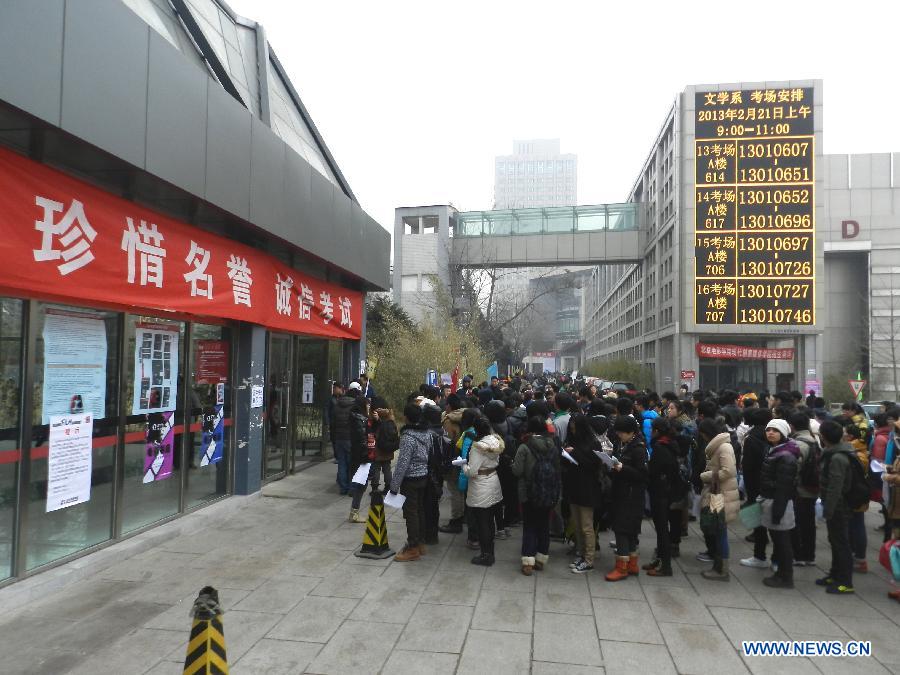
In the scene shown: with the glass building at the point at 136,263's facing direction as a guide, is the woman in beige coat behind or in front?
in front

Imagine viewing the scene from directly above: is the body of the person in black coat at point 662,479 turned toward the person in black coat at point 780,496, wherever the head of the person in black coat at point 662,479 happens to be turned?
no

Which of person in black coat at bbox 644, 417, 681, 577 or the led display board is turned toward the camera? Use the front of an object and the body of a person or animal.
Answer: the led display board

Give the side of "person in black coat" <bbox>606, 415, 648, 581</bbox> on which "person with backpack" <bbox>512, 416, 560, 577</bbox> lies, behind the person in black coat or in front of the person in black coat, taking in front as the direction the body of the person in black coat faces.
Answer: in front

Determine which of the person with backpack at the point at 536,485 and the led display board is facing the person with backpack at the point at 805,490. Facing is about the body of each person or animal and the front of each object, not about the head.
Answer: the led display board

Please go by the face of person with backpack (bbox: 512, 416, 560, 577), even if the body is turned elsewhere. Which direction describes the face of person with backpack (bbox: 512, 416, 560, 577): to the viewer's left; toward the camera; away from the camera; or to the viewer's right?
away from the camera

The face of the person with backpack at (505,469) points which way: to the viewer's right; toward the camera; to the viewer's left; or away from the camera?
away from the camera

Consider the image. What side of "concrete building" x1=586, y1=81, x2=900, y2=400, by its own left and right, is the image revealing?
front

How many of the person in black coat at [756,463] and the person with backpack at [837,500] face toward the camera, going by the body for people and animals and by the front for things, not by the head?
0

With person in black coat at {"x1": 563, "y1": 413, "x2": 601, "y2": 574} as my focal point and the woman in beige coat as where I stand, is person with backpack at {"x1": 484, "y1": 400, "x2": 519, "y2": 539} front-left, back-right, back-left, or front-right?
front-right

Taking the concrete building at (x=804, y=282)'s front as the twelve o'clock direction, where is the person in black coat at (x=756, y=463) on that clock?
The person in black coat is roughly at 12 o'clock from the concrete building.

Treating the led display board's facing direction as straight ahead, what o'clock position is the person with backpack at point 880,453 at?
The person with backpack is roughly at 12 o'clock from the led display board.

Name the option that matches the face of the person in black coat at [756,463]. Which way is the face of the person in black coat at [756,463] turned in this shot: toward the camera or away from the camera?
away from the camera

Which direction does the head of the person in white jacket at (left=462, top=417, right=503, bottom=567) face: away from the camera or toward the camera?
away from the camera

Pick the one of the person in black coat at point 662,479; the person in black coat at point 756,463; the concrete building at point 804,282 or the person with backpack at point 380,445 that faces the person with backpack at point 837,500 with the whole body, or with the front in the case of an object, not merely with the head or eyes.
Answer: the concrete building

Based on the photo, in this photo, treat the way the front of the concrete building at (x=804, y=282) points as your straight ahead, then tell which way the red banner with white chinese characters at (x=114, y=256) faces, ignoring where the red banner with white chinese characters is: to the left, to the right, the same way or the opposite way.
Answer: to the left

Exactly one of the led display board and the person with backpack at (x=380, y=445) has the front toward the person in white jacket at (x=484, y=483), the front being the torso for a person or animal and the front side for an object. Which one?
the led display board
